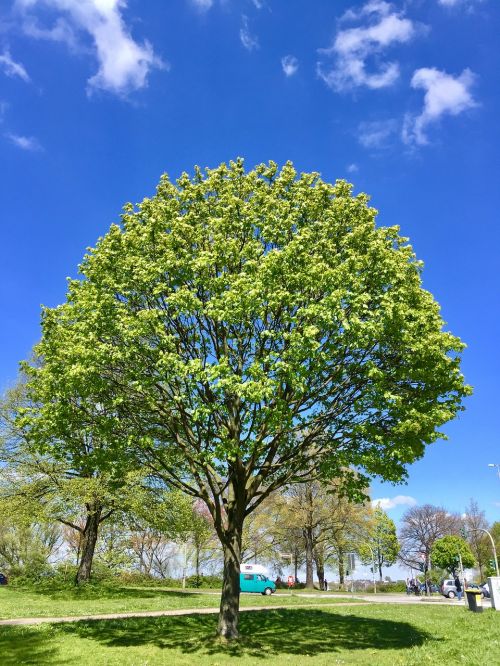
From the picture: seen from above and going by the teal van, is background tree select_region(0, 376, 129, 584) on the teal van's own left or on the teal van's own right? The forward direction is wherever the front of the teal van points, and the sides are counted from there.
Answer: on the teal van's own right
